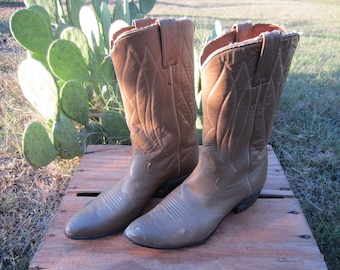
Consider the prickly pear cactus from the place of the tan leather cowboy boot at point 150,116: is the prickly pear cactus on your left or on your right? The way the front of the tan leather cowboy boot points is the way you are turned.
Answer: on your right

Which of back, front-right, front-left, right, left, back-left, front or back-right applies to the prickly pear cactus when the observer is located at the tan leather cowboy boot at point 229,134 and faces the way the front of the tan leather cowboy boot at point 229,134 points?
right

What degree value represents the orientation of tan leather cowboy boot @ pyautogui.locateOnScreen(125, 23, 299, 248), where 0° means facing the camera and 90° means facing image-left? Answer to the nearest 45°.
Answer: approximately 45°

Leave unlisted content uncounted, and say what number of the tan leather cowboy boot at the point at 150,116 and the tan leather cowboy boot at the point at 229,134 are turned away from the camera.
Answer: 0

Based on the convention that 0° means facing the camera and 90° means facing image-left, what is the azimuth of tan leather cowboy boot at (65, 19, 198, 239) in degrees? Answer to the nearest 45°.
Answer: approximately 45°
